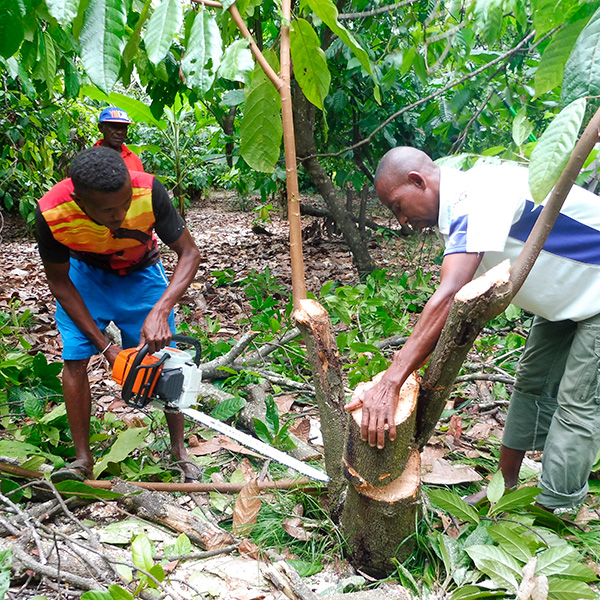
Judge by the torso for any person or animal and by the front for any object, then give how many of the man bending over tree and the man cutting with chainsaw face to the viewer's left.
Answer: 1

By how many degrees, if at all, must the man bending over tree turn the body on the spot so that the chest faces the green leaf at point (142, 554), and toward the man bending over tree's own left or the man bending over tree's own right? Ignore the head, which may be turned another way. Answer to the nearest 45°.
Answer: approximately 45° to the man bending over tree's own left

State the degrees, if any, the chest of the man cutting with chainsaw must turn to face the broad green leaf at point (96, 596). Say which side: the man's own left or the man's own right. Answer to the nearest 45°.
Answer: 0° — they already face it

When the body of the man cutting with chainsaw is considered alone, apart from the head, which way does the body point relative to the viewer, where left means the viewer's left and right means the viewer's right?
facing the viewer

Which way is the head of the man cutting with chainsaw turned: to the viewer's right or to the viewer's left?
to the viewer's right

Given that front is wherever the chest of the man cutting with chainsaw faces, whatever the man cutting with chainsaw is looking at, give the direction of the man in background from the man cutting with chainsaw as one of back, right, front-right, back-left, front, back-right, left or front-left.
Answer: back

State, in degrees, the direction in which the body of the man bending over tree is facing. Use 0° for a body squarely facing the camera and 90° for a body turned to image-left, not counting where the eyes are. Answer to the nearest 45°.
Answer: approximately 90°

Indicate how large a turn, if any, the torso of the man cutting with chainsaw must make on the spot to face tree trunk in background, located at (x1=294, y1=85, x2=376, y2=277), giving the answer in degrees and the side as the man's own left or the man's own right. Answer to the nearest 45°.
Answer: approximately 135° to the man's own left

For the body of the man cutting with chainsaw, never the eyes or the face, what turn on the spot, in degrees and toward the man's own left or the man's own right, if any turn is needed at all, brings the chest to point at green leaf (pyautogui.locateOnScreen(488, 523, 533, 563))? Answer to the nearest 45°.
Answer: approximately 45° to the man's own left
